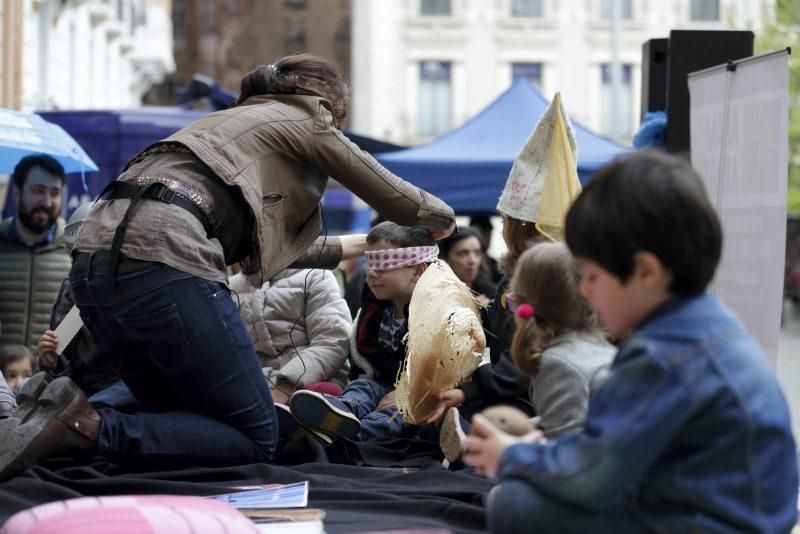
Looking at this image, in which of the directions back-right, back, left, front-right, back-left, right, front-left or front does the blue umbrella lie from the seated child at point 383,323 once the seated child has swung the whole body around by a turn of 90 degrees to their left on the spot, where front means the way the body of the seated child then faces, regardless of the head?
back

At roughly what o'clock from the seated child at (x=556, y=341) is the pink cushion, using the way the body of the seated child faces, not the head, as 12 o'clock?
The pink cushion is roughly at 10 o'clock from the seated child.

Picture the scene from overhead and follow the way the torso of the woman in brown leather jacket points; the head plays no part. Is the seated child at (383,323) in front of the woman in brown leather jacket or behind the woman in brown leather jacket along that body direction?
in front

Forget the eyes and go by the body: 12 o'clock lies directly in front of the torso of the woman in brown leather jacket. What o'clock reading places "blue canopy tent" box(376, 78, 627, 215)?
The blue canopy tent is roughly at 11 o'clock from the woman in brown leather jacket.

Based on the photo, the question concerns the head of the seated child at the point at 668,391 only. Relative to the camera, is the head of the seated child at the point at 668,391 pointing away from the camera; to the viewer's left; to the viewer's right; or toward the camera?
to the viewer's left

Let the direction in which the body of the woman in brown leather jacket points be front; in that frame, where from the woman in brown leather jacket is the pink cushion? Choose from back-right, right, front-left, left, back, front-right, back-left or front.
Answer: back-right

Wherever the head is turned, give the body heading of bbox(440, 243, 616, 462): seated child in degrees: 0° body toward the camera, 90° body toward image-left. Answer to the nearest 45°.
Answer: approximately 135°

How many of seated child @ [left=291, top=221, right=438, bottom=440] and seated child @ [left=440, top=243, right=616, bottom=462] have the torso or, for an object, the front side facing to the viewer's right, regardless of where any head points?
0

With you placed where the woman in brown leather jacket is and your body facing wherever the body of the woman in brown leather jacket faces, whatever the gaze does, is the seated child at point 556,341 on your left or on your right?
on your right

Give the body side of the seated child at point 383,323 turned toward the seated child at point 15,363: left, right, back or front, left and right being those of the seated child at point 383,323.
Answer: right

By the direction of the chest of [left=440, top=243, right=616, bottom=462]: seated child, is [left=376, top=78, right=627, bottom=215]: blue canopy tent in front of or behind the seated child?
in front

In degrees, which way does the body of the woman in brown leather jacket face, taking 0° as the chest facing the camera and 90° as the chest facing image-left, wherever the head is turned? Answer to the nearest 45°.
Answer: approximately 225°
